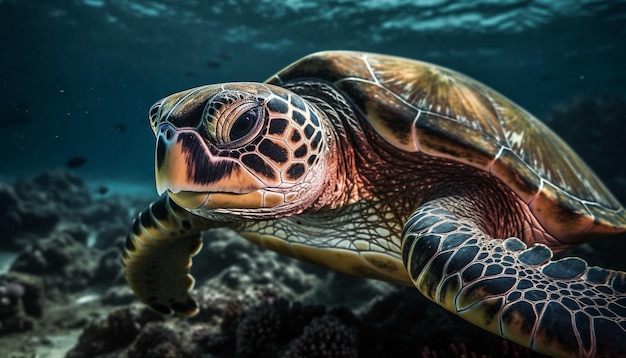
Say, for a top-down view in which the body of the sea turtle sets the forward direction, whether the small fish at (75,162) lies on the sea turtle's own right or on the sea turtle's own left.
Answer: on the sea turtle's own right

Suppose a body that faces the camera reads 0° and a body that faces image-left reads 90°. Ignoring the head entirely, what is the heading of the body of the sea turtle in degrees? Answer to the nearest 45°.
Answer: approximately 45°
